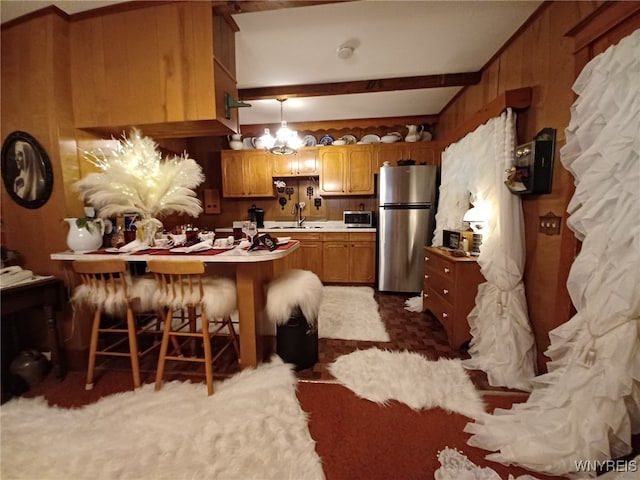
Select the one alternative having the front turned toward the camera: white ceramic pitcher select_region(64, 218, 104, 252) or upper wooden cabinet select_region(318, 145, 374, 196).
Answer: the upper wooden cabinet

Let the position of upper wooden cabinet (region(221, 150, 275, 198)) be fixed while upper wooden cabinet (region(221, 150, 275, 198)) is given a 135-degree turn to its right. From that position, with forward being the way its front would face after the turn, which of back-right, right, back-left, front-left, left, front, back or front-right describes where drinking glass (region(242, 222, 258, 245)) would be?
back-left

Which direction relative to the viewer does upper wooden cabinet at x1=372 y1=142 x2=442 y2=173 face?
toward the camera

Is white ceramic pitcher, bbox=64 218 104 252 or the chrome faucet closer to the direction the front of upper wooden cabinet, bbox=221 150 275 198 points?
the white ceramic pitcher

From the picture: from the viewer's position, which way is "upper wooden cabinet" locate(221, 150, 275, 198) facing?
facing the viewer

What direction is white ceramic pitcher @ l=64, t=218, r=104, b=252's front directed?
to the viewer's left

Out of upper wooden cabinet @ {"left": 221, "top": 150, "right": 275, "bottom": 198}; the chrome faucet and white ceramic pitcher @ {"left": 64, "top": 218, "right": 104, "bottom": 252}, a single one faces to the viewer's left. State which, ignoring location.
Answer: the white ceramic pitcher

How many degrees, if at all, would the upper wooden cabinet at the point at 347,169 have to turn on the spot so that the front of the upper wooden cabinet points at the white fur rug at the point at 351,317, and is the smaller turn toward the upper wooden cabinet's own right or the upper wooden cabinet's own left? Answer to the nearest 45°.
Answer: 0° — it already faces it

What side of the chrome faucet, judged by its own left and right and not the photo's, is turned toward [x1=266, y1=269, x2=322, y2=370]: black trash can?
front

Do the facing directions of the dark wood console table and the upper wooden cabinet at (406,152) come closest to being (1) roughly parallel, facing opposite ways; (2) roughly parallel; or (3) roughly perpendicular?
roughly perpendicular

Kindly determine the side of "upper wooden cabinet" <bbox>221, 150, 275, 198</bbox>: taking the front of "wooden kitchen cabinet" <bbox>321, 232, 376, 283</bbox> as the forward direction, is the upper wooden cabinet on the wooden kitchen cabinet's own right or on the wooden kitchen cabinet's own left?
on the wooden kitchen cabinet's own right

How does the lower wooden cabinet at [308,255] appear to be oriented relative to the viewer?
toward the camera

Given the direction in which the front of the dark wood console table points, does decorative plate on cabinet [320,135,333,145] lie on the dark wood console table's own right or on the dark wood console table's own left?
on the dark wood console table's own left

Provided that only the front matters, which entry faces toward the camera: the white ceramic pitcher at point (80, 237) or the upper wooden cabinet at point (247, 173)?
the upper wooden cabinet

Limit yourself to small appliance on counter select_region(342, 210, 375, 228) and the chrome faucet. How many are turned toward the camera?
2
